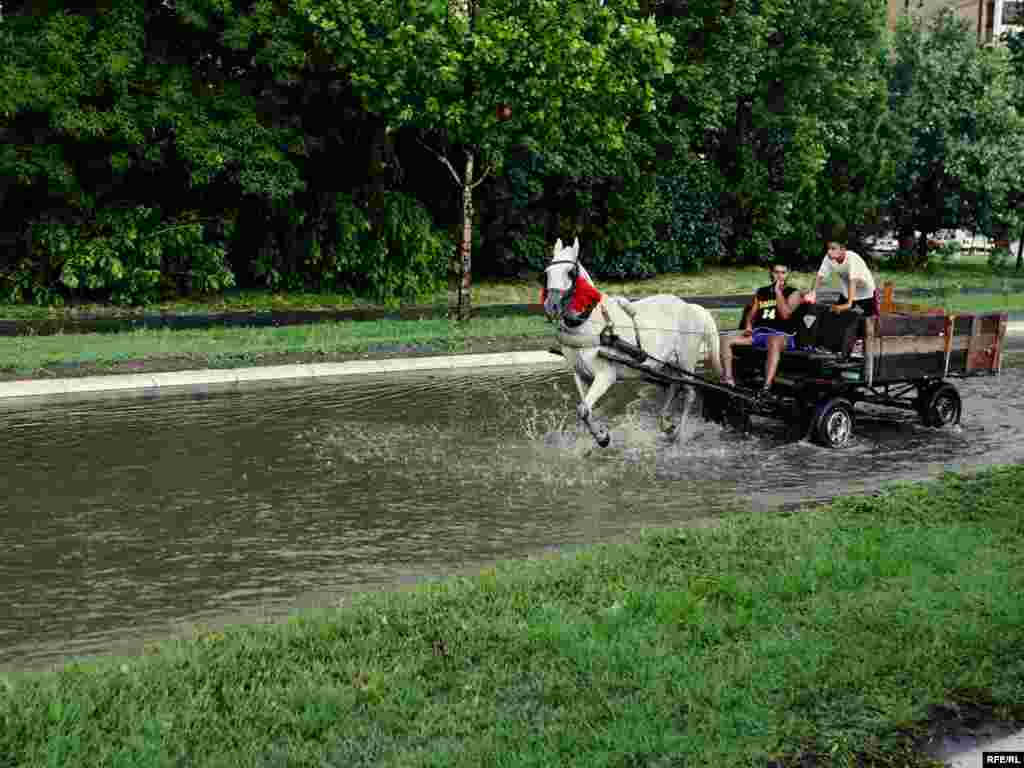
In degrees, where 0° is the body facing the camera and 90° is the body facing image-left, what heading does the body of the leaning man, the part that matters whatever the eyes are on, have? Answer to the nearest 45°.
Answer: approximately 45°

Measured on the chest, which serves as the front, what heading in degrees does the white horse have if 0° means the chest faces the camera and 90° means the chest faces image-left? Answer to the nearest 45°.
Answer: approximately 45°

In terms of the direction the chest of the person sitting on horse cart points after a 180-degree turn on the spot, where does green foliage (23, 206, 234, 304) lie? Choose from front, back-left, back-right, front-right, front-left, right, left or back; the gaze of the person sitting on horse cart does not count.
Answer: left

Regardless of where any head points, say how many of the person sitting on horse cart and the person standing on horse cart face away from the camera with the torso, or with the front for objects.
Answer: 0

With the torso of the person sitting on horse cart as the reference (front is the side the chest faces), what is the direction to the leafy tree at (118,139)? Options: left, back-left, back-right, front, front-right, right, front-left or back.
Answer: right

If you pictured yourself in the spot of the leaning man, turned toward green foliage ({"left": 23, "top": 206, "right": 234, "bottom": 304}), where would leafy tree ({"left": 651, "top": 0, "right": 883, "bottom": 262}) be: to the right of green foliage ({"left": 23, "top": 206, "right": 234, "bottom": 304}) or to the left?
right

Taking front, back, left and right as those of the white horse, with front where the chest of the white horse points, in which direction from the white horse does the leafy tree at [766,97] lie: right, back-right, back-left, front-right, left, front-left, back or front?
back-right

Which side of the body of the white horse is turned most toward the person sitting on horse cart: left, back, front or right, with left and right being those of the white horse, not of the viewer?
back

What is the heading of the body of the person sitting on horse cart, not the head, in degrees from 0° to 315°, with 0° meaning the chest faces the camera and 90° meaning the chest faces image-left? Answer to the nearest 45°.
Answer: approximately 45°

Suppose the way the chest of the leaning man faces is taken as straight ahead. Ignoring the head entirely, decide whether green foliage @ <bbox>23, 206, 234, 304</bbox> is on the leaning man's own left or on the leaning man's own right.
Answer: on the leaning man's own right

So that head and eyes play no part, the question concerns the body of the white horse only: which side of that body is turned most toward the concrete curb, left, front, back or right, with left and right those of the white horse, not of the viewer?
right

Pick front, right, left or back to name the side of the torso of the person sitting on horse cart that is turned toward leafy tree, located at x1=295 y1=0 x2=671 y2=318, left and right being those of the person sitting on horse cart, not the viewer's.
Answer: right
